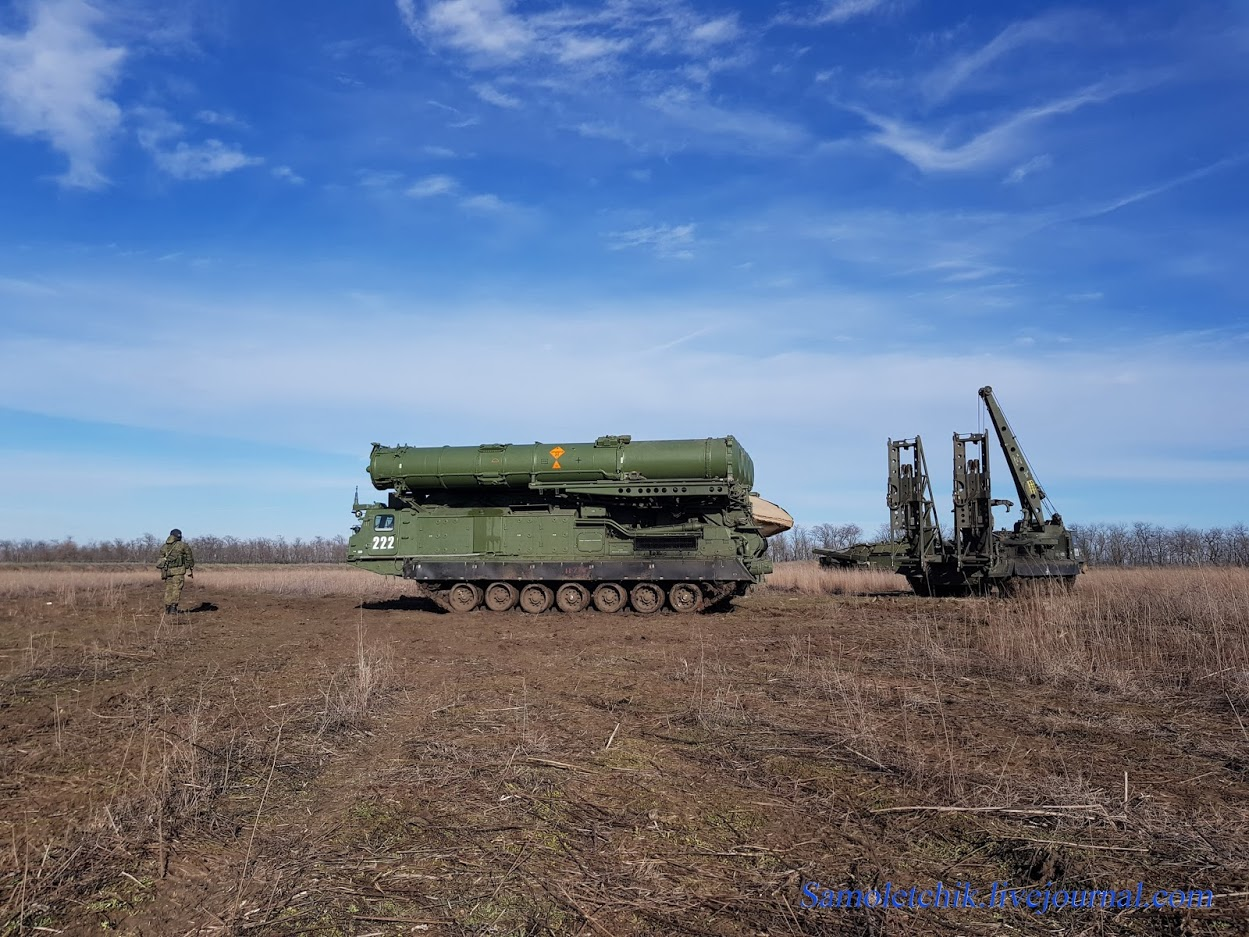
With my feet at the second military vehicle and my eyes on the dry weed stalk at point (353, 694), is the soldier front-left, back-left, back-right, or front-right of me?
front-right

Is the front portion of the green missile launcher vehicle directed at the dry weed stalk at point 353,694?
no

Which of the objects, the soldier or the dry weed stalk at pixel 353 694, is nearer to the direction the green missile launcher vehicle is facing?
the soldier

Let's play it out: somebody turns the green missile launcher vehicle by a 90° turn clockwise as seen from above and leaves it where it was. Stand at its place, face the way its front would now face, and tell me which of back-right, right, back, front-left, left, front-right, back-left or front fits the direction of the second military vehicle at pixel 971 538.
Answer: right

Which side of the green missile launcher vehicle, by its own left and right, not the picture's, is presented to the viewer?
left

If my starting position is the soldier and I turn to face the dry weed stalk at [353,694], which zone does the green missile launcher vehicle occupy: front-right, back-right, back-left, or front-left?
front-left

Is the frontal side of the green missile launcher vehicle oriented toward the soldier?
yes

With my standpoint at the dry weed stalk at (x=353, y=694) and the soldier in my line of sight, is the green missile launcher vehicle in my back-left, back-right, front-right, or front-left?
front-right
